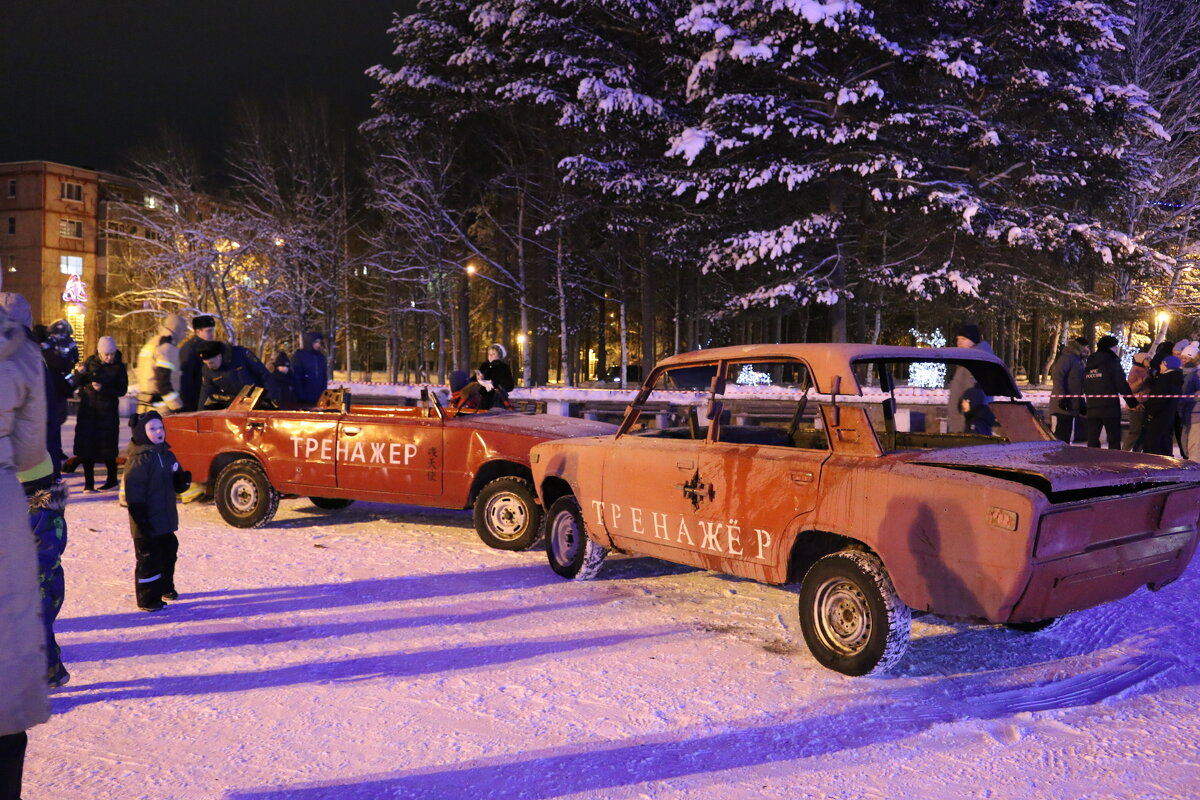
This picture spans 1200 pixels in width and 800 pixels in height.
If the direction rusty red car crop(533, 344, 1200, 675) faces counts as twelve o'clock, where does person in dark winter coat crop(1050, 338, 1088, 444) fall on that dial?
The person in dark winter coat is roughly at 2 o'clock from the rusty red car.

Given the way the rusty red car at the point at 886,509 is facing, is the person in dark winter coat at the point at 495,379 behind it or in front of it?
in front

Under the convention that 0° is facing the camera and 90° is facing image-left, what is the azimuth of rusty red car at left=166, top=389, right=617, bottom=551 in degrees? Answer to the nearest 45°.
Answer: approximately 315°

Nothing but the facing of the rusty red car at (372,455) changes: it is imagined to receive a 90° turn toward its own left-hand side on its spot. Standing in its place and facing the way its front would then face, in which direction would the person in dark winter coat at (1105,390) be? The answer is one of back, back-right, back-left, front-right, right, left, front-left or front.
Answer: front-right

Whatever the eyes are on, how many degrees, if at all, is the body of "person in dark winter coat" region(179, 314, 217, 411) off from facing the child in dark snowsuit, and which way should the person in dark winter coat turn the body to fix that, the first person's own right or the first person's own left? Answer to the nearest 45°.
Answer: approximately 90° to the first person's own right
